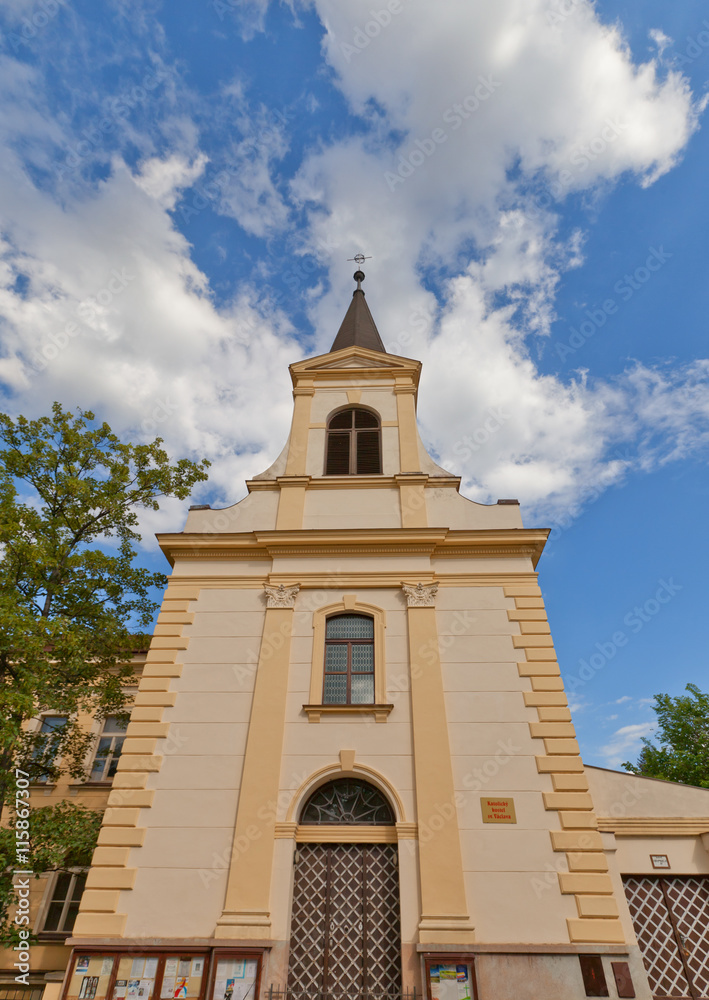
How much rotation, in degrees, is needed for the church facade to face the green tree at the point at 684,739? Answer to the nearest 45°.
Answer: approximately 135° to its left

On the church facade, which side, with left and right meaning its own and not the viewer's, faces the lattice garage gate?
left

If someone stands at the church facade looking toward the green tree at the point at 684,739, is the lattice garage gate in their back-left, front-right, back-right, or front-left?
front-right

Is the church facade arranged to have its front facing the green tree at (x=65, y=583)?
no

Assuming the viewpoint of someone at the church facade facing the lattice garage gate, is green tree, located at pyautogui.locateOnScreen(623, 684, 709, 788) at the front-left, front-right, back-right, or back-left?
front-left

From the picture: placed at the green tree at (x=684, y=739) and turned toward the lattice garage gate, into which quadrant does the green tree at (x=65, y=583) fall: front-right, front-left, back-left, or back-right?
front-right

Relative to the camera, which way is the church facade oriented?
toward the camera
